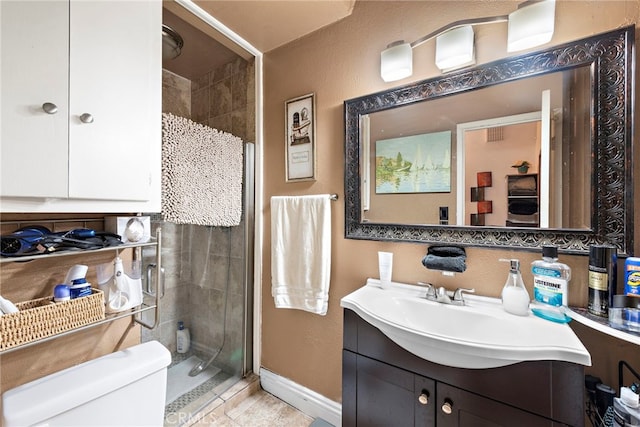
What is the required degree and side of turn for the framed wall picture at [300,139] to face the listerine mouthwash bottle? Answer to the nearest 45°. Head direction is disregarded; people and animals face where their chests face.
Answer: approximately 90° to its left

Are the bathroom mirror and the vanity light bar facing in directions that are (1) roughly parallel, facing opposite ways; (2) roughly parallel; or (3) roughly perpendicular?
roughly parallel

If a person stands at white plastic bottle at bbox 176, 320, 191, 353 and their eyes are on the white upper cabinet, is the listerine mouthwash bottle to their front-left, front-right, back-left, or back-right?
front-left

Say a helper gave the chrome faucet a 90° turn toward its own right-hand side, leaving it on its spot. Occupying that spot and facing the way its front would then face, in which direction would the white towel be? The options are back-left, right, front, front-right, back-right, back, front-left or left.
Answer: front-left

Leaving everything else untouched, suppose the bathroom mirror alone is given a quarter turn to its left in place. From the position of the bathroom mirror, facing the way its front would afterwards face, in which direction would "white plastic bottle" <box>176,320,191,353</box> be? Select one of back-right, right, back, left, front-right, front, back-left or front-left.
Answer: back-right

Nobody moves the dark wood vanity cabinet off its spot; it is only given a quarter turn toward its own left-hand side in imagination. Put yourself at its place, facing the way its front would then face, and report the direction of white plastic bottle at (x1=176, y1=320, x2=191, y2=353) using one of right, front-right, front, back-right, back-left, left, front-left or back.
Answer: back-right

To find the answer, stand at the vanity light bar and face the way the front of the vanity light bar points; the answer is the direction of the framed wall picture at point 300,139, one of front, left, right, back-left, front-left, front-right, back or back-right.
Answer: front-right

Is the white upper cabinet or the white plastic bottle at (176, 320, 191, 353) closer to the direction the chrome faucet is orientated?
the white upper cabinet

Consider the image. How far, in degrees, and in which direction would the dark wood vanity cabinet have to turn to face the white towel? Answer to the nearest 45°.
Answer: approximately 45° to its right

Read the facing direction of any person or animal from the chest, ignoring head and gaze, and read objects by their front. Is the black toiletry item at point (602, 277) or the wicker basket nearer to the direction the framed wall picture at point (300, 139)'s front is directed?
the wicker basket

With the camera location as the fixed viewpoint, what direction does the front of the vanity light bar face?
facing the viewer and to the left of the viewer

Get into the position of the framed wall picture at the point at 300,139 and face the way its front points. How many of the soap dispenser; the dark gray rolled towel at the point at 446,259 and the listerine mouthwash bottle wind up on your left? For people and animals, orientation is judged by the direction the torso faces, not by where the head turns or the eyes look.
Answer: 3
